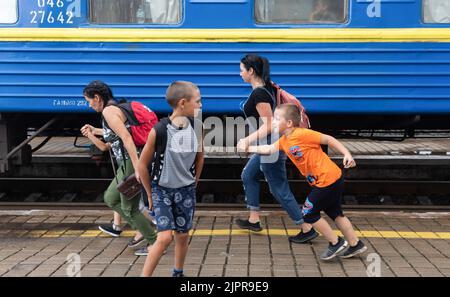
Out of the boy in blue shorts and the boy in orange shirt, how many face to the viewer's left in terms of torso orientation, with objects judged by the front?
1

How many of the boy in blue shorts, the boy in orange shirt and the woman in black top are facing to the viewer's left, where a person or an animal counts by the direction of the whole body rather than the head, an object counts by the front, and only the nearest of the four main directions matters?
2

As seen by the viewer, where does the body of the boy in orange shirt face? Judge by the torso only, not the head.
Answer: to the viewer's left

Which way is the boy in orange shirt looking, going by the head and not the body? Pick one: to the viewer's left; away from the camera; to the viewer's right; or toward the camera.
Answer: to the viewer's left

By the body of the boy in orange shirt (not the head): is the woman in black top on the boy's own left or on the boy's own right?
on the boy's own right

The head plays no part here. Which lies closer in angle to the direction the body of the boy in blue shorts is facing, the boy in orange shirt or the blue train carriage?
the boy in orange shirt

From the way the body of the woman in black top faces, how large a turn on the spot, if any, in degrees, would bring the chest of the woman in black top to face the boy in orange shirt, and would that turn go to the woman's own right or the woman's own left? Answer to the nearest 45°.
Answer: approximately 135° to the woman's own left

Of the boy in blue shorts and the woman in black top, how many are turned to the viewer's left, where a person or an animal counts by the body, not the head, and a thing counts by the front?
1

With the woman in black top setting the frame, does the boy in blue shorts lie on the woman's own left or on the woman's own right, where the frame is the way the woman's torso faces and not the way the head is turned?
on the woman's own left

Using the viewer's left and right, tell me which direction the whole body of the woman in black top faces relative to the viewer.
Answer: facing to the left of the viewer

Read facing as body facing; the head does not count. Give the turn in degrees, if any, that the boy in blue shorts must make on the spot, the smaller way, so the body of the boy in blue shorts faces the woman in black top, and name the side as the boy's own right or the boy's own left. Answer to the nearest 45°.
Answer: approximately 90° to the boy's own left

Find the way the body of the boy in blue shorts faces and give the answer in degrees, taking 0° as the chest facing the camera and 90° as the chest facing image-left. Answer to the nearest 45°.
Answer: approximately 315°
